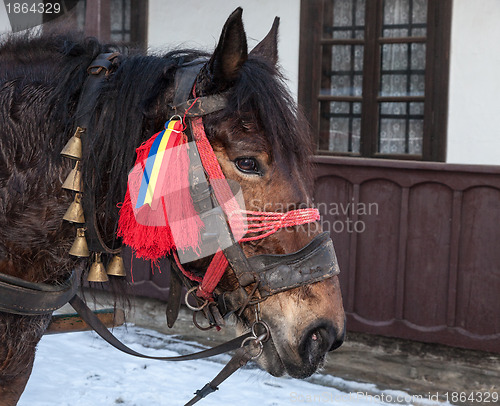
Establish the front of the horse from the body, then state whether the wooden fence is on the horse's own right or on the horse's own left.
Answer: on the horse's own left

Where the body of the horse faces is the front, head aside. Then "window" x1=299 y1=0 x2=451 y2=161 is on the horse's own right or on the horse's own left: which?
on the horse's own left

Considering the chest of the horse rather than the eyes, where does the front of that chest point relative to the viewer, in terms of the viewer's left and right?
facing to the right of the viewer
